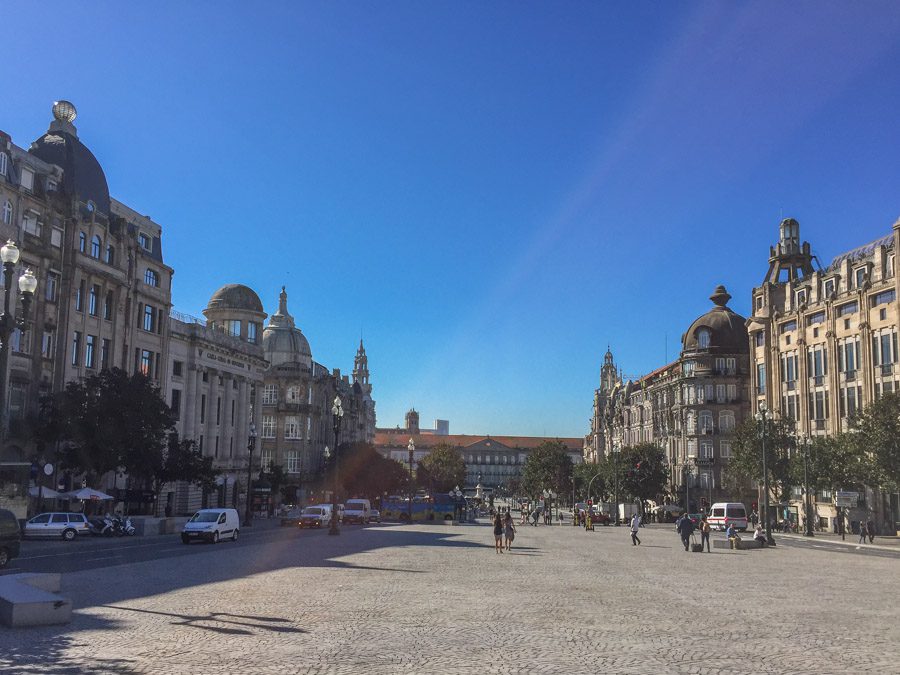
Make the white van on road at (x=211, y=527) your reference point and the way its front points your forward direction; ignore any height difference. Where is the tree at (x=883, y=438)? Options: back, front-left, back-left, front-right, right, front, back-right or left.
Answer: back-left

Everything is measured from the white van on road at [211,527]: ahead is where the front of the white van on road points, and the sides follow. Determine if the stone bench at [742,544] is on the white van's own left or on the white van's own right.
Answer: on the white van's own left

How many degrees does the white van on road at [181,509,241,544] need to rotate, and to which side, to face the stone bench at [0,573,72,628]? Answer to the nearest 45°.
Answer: approximately 45° to its left

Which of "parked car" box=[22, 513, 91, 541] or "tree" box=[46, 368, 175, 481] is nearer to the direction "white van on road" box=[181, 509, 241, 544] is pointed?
the parked car

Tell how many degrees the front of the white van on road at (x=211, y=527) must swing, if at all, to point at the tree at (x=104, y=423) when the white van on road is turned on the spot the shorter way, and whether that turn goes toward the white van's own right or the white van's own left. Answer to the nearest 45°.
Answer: approximately 90° to the white van's own right

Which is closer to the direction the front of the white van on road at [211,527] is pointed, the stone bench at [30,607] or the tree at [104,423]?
the stone bench

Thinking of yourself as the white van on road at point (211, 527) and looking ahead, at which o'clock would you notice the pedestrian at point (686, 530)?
The pedestrian is roughly at 8 o'clock from the white van on road.

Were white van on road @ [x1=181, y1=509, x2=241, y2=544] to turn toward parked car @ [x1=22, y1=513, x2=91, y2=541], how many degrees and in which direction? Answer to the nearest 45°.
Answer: approximately 90° to its right

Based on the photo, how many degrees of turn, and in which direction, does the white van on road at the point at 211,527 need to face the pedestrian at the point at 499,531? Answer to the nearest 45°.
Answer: approximately 90° to its left

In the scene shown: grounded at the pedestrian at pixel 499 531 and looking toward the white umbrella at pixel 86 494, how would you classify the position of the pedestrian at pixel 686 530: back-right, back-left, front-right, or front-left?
back-right
